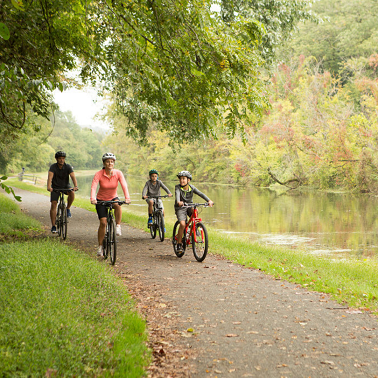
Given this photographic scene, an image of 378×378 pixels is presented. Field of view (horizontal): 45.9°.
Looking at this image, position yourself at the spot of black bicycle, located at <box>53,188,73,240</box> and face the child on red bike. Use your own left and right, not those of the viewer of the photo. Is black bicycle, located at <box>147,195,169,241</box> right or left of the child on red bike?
left

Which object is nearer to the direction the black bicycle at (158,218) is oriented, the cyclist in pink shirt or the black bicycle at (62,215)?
the cyclist in pink shirt

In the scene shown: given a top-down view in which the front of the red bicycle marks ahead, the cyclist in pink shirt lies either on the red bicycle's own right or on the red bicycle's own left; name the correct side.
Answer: on the red bicycle's own right

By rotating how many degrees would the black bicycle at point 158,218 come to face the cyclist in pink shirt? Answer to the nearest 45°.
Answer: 0° — it already faces them

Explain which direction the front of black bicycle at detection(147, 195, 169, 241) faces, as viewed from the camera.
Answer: facing the viewer

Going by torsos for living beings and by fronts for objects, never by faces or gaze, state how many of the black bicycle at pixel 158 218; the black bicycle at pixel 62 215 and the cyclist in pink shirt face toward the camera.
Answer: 3

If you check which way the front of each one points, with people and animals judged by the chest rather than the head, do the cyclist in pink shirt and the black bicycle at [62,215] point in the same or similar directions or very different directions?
same or similar directions

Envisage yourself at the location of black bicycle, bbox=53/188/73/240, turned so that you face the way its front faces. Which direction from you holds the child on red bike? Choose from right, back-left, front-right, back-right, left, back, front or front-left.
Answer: front-left

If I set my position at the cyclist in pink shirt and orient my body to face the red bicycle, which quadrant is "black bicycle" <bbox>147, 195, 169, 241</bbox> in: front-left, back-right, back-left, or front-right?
front-left

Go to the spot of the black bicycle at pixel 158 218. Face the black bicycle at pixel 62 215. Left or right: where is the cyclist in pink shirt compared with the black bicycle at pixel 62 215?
left

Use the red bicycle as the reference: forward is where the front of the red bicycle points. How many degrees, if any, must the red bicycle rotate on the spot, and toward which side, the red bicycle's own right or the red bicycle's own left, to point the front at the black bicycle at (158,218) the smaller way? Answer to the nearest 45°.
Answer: approximately 135° to the red bicycle's own left

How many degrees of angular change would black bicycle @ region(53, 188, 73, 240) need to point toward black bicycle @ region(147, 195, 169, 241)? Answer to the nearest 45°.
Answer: approximately 90° to its left

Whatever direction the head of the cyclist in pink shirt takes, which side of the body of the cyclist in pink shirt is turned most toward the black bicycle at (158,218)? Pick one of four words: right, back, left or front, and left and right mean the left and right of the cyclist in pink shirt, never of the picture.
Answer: back

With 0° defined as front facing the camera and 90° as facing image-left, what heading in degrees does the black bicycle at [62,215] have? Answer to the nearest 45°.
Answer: approximately 0°

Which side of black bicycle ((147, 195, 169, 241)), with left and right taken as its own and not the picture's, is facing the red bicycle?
front

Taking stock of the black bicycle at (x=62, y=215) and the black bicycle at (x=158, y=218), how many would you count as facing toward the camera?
2

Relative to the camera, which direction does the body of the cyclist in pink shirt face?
toward the camera
